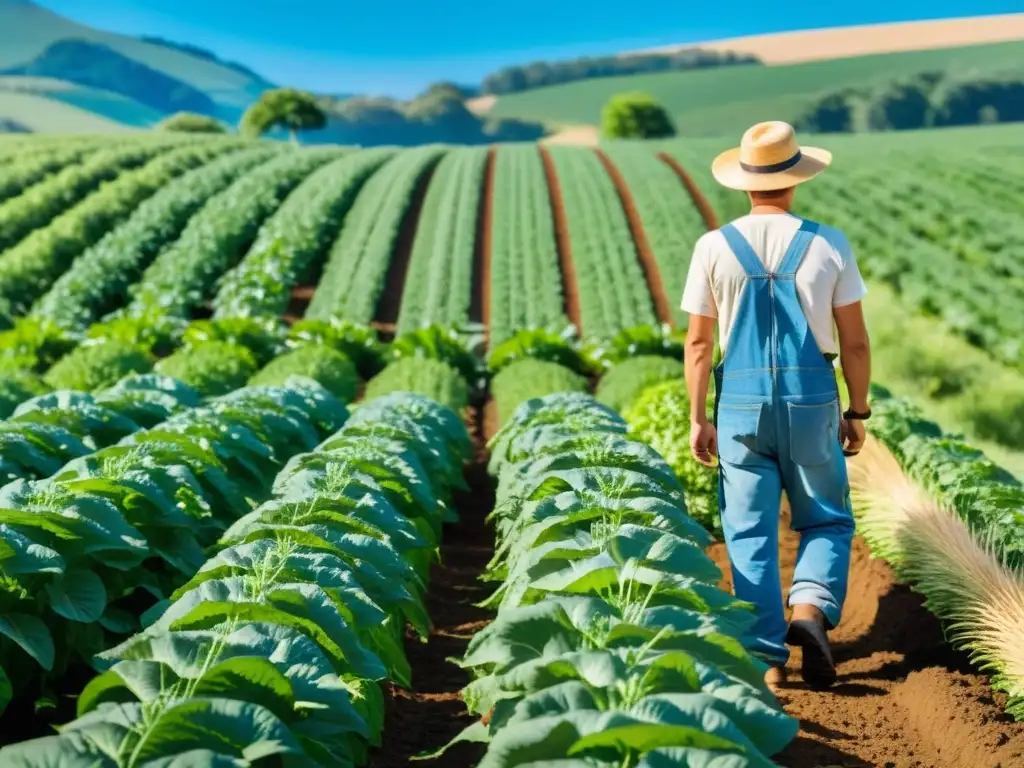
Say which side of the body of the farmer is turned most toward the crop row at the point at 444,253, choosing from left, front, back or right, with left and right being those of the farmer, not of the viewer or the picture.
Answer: front

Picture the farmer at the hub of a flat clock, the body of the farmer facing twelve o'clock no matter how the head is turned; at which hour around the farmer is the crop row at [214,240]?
The crop row is roughly at 11 o'clock from the farmer.

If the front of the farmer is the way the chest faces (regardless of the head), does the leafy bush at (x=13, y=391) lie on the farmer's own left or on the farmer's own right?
on the farmer's own left

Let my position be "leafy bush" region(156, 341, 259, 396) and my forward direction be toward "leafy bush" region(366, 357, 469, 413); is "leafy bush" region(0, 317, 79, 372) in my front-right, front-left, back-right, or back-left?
back-left

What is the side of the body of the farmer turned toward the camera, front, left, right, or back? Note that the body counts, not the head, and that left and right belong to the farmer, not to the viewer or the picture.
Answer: back

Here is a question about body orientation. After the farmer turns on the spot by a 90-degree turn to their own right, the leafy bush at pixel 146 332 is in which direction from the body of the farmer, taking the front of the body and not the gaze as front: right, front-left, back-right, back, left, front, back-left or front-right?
back-left

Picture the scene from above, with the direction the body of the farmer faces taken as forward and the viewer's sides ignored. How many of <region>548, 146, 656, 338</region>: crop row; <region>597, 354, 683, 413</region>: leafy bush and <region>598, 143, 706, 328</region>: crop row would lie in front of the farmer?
3

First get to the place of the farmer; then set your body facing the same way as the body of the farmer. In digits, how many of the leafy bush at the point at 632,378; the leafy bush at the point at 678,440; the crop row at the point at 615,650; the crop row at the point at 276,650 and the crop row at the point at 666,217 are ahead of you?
3

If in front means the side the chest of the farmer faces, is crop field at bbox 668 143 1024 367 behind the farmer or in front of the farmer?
in front

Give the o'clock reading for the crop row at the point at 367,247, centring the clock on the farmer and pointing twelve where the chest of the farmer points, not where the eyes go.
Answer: The crop row is roughly at 11 o'clock from the farmer.

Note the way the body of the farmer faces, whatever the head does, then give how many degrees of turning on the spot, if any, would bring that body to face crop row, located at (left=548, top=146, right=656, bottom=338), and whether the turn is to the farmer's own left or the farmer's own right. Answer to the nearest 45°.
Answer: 0° — they already face it

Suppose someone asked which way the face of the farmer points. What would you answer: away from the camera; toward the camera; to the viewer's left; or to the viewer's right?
away from the camera

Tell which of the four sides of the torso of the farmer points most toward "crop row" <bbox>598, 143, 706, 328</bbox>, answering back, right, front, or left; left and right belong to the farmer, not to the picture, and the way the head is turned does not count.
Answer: front

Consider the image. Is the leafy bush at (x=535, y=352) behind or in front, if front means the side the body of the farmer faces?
in front
